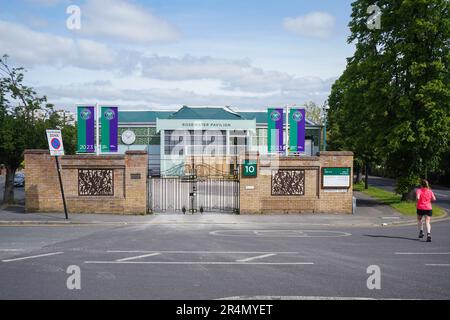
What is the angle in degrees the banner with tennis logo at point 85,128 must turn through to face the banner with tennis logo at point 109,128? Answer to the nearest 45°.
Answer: approximately 90° to its left

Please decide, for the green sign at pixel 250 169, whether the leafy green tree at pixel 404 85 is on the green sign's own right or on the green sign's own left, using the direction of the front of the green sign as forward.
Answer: on the green sign's own left

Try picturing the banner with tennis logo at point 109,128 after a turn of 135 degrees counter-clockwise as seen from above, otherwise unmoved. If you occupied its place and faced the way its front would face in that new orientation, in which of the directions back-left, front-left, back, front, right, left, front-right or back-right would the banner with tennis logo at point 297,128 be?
front-right

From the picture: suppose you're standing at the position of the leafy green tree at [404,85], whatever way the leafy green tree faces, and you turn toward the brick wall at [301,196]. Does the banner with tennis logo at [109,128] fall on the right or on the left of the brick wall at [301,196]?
right

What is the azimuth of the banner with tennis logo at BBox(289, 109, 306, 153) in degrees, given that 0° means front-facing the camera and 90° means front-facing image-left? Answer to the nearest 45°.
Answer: approximately 0°

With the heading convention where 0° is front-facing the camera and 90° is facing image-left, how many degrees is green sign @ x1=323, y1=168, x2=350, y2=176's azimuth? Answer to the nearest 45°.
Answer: approximately 0°

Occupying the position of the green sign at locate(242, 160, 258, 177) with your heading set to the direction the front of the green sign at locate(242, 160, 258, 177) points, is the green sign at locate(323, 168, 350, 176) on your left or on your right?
on your left

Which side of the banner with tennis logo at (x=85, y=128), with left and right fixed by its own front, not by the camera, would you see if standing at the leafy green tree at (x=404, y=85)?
left

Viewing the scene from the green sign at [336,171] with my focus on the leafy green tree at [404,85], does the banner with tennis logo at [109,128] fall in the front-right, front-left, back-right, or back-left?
back-left

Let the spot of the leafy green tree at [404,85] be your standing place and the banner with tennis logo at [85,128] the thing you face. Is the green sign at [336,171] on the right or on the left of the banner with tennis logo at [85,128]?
left
